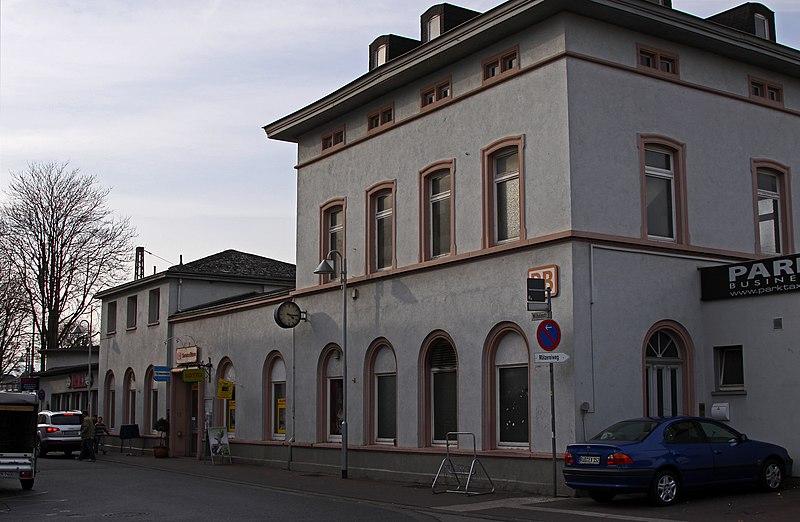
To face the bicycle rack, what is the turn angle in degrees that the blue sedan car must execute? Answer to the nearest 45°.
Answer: approximately 90° to its left

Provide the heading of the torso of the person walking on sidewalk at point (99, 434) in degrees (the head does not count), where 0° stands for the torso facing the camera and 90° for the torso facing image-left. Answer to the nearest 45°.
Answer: approximately 0°

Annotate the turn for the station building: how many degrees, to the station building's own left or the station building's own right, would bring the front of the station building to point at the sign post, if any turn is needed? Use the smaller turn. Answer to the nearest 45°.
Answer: approximately 45° to the station building's own left
